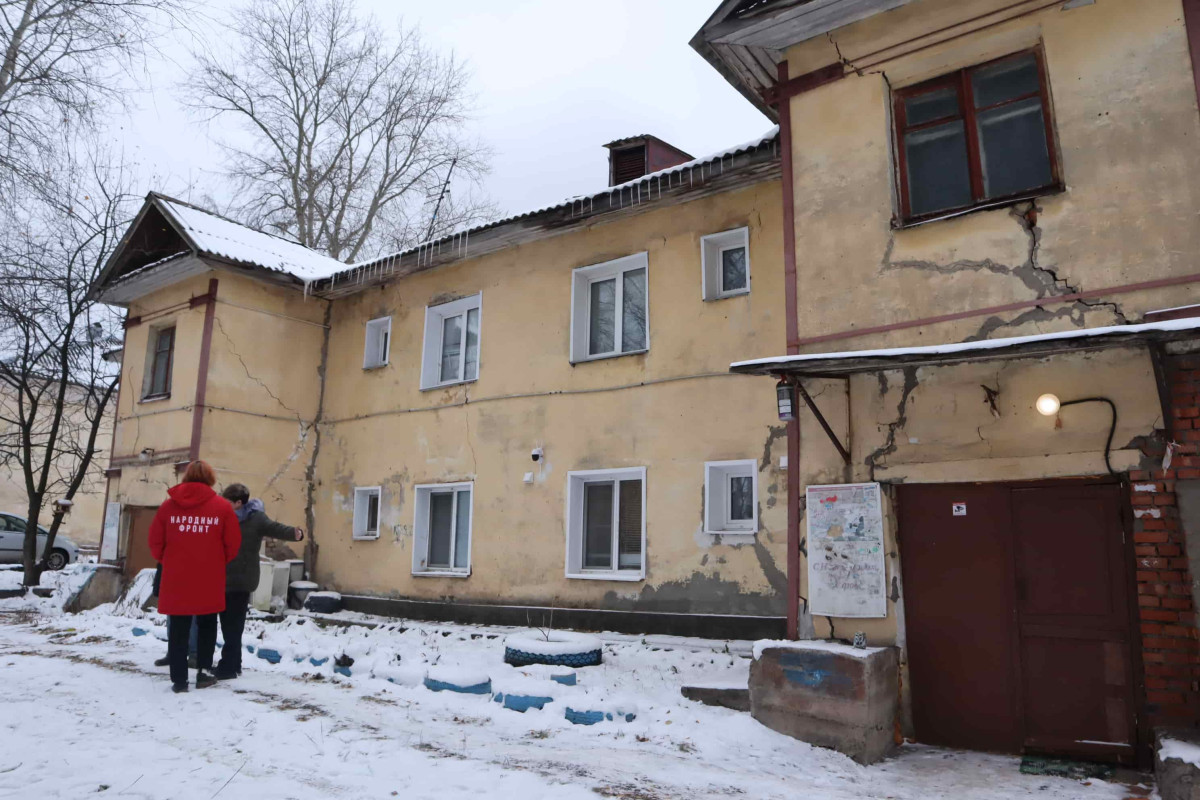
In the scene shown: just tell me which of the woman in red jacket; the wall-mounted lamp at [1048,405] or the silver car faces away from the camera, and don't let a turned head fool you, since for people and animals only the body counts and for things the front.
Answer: the woman in red jacket

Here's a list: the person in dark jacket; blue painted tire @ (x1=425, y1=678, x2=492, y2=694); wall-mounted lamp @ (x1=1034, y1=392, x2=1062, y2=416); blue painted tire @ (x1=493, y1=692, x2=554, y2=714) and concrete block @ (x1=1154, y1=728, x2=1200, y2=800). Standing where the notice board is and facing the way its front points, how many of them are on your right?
3

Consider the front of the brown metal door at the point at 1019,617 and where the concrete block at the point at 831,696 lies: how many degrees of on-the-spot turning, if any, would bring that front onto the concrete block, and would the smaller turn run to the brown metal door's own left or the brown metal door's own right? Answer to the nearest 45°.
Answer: approximately 45° to the brown metal door's own right

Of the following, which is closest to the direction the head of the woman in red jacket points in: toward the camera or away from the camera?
away from the camera

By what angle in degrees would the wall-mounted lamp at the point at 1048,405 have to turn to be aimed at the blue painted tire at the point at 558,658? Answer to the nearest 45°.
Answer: approximately 90° to its right

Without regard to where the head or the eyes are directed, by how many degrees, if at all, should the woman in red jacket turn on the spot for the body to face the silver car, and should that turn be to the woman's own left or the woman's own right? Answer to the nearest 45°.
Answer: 0° — they already face it

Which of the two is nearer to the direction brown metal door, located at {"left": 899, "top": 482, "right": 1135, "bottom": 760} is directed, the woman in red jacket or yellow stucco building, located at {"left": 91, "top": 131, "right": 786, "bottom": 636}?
the woman in red jacket

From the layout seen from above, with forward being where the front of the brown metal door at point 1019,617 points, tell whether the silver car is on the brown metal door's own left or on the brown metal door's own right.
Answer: on the brown metal door's own right

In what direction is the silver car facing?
to the viewer's right

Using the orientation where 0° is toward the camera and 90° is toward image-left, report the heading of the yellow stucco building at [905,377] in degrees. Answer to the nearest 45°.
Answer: approximately 45°

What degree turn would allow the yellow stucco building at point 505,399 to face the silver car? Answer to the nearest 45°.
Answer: approximately 90° to its right

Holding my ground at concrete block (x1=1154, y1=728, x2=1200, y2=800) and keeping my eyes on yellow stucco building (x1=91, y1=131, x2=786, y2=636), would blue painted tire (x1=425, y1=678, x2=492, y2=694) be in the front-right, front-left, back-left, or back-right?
front-left

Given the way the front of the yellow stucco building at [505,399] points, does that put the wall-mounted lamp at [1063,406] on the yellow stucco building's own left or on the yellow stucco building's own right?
on the yellow stucco building's own left

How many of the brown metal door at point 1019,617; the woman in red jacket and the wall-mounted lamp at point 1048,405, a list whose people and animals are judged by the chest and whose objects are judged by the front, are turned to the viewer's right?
0

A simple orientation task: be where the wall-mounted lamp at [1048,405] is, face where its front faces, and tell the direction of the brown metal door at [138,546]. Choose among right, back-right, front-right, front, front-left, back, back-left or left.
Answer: right

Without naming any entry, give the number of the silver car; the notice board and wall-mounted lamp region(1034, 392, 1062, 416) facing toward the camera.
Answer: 2

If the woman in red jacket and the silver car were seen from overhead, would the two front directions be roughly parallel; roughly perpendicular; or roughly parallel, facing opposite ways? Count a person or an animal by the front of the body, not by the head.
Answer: roughly perpendicular

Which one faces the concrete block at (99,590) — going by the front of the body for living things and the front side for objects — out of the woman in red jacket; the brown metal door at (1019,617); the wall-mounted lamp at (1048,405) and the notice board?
the woman in red jacket

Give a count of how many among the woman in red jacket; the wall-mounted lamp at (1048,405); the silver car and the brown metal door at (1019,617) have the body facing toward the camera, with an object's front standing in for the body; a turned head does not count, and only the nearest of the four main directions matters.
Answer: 2

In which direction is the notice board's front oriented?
toward the camera

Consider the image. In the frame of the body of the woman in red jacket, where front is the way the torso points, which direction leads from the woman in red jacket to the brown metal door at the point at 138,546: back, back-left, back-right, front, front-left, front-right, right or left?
front
